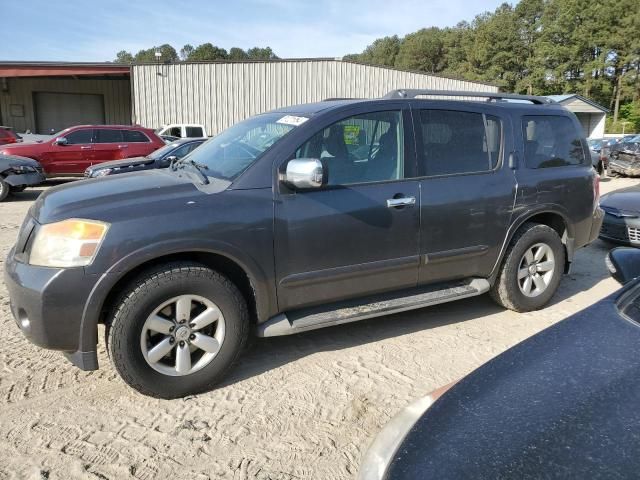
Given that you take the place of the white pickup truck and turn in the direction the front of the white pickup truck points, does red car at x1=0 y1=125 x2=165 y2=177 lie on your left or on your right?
on your left

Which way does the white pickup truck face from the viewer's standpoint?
to the viewer's left

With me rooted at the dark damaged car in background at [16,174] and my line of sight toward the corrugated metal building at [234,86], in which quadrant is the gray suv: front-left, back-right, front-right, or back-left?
back-right

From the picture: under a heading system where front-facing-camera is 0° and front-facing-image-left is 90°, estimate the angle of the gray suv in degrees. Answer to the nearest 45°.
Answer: approximately 45°

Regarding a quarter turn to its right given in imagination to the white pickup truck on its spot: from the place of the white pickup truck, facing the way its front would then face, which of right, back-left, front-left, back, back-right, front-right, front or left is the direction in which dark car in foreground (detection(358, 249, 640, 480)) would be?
back

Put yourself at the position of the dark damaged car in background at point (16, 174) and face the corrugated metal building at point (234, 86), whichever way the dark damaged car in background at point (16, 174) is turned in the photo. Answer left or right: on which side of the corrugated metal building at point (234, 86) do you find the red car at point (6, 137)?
left

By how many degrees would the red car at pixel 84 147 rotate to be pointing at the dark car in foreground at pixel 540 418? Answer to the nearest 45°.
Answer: approximately 90° to its left

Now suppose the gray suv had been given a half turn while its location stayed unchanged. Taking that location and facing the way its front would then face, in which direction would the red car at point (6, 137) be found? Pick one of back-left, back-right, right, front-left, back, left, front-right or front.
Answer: left

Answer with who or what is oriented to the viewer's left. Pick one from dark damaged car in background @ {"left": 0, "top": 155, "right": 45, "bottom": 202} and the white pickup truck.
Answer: the white pickup truck

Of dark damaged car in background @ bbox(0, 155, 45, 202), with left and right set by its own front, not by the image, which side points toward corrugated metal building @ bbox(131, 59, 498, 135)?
left

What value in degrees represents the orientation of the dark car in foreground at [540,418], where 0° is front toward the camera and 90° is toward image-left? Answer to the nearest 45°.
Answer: approximately 45°

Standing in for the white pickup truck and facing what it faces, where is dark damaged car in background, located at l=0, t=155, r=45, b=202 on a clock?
The dark damaged car in background is roughly at 10 o'clock from the white pickup truck.
